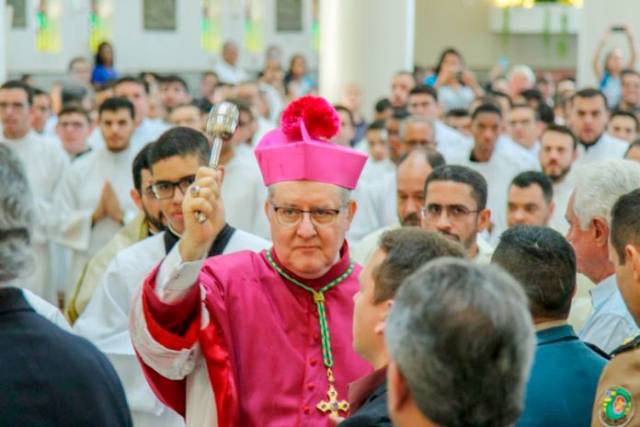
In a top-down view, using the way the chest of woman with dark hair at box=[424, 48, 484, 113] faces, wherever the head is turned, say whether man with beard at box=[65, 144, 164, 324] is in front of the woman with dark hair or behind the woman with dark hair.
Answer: in front

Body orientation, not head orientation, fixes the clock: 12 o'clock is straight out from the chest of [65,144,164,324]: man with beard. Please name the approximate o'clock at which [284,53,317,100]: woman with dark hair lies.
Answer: The woman with dark hair is roughly at 8 o'clock from the man with beard.

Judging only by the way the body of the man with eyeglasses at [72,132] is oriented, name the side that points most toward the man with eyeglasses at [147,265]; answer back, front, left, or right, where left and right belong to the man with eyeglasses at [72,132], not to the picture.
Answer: front

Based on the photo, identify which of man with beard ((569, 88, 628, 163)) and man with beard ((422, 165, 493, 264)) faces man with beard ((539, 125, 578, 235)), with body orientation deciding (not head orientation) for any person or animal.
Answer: man with beard ((569, 88, 628, 163))

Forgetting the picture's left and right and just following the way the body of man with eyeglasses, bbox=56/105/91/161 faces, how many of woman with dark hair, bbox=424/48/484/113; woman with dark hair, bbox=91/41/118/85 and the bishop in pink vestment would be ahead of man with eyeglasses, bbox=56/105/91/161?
1

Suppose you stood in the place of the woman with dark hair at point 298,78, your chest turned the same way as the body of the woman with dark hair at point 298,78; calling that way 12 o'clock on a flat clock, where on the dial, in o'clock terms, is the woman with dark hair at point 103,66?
the woman with dark hair at point 103,66 is roughly at 3 o'clock from the woman with dark hair at point 298,78.

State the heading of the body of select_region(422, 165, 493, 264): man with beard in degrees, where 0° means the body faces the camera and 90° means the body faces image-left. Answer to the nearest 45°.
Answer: approximately 45°

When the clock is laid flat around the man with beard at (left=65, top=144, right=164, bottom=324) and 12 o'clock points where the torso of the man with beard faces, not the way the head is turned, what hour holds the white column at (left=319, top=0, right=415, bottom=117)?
The white column is roughly at 8 o'clock from the man with beard.

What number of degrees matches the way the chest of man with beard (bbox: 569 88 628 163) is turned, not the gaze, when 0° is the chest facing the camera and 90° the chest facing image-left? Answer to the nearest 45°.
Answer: approximately 0°
